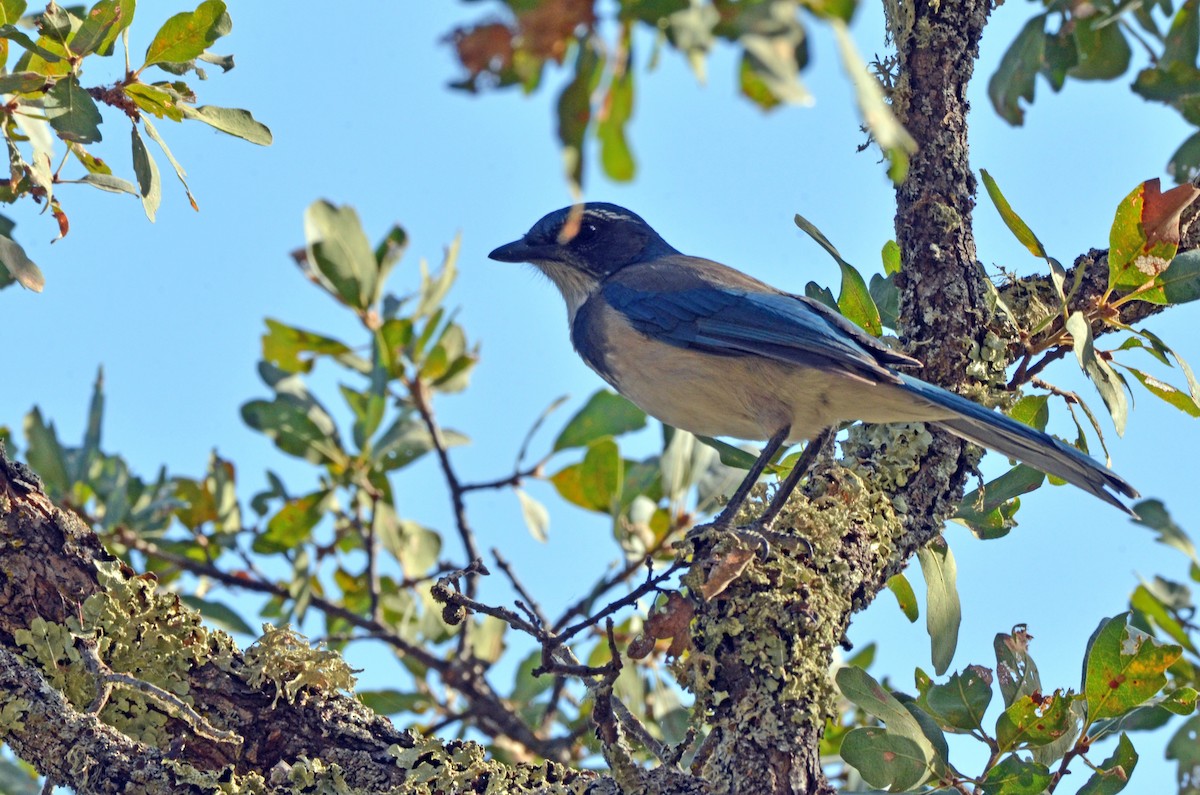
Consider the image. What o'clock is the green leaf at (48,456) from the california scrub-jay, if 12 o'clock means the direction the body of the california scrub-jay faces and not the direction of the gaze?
The green leaf is roughly at 1 o'clock from the california scrub-jay.

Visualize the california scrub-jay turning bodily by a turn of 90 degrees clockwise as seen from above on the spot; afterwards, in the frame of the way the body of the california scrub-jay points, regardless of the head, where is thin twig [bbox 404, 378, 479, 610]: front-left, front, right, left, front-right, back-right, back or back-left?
front-left

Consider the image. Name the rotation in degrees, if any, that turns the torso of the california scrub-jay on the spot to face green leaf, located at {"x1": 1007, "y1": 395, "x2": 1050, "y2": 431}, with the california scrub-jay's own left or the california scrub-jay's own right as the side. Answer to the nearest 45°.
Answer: approximately 180°

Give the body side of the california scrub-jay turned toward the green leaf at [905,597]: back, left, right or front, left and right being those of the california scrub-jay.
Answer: back

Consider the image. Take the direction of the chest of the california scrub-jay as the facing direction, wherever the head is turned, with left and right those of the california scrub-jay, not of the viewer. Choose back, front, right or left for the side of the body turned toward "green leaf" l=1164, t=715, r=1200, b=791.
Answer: back

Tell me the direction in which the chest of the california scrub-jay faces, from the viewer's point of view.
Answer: to the viewer's left

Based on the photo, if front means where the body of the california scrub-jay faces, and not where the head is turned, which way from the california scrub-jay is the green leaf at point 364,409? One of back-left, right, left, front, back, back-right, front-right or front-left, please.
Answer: front-right

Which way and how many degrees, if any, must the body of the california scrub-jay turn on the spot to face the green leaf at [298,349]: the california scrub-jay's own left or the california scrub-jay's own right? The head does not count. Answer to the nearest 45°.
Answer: approximately 45° to the california scrub-jay's own right

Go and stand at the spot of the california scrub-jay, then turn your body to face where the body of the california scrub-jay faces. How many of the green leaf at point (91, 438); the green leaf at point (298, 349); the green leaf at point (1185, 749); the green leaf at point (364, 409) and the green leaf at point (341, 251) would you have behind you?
1

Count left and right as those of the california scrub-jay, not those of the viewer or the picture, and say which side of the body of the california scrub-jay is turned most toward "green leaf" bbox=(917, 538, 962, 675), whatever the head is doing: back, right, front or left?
back

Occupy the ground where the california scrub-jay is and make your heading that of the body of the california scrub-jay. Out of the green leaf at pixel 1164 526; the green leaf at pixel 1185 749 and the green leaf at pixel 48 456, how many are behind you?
2

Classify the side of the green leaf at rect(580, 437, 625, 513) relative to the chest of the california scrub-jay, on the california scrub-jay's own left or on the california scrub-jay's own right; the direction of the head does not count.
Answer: on the california scrub-jay's own right
